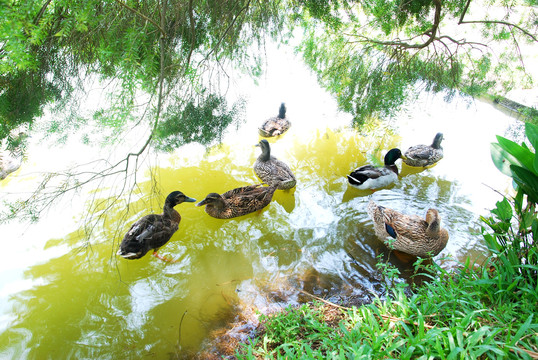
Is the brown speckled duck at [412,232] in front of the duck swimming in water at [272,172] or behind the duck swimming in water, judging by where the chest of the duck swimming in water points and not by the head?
behind

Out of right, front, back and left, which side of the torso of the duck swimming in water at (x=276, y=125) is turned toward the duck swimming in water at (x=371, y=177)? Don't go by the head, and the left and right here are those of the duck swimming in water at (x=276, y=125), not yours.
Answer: right

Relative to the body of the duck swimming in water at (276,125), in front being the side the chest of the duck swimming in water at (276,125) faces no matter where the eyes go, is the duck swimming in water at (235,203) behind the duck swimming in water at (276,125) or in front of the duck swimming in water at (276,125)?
behind

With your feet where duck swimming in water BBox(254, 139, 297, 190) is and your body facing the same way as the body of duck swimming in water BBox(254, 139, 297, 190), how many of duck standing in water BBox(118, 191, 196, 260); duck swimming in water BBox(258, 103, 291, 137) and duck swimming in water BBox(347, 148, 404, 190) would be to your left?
1

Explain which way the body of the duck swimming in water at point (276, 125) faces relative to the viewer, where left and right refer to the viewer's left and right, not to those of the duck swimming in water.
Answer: facing away from the viewer and to the right of the viewer

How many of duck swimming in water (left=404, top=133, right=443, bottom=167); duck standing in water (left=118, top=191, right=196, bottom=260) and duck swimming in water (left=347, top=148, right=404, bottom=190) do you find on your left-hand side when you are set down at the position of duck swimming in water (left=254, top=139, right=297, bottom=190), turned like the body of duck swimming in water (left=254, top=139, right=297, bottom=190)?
1

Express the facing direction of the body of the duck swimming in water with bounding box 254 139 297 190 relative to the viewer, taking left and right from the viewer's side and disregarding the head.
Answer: facing away from the viewer and to the left of the viewer

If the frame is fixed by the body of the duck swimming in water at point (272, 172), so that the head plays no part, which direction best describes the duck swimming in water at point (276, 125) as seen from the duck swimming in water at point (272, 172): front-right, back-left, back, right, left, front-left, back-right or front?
front-right

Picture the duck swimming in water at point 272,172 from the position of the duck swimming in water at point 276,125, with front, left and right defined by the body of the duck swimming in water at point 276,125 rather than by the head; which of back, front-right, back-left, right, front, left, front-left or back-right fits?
back-right
